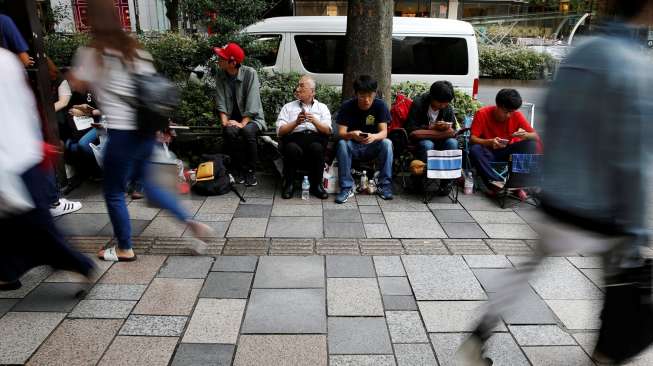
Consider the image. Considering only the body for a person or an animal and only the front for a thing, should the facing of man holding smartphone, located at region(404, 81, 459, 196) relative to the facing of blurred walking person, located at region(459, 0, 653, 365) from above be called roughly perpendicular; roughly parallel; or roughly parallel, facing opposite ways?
roughly perpendicular

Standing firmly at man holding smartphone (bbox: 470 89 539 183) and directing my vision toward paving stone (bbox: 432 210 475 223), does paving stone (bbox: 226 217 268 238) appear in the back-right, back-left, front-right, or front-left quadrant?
front-right

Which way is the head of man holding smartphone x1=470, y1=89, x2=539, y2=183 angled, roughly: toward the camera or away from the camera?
toward the camera

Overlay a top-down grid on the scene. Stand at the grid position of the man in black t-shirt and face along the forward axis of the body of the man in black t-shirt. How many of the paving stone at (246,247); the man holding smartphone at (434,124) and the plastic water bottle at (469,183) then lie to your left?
2

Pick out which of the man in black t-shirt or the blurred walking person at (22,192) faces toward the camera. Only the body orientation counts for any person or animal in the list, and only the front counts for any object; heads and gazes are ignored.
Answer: the man in black t-shirt

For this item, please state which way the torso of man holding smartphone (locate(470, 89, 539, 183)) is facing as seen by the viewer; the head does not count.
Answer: toward the camera

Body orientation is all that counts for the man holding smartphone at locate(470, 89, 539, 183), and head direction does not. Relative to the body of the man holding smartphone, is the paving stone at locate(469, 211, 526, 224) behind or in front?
in front

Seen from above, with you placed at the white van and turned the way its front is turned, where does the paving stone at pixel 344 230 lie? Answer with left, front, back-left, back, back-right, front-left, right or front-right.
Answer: left

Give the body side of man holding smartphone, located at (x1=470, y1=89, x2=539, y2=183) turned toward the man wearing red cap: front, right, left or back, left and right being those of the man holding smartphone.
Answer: right

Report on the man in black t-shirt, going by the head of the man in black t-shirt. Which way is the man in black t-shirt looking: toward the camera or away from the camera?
toward the camera

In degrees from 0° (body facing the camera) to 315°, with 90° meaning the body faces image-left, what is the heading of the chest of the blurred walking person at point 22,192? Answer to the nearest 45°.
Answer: approximately 90°

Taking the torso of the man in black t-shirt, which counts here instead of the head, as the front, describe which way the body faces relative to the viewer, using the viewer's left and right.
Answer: facing the viewer

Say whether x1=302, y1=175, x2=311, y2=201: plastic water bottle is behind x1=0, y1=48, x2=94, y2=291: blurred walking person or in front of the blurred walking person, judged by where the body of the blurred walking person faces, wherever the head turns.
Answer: behind
